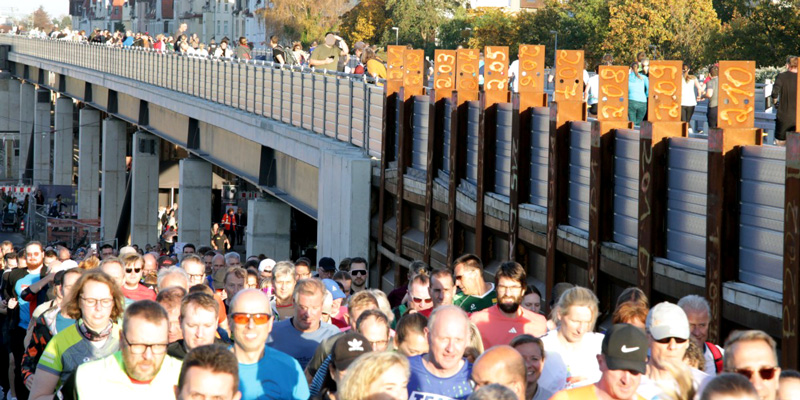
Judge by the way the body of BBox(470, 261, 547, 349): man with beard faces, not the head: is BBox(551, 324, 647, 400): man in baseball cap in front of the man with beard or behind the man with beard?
in front

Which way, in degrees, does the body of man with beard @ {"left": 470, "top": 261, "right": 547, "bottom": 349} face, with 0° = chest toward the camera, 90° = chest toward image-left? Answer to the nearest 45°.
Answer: approximately 0°

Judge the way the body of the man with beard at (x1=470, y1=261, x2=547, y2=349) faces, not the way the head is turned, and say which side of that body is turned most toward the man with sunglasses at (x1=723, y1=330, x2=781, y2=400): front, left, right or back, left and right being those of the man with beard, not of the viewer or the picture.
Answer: front

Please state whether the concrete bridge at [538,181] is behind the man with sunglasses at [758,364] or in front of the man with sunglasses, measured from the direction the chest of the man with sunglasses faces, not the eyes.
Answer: behind

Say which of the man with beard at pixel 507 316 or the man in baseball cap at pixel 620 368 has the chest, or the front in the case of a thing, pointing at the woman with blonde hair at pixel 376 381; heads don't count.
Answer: the man with beard
